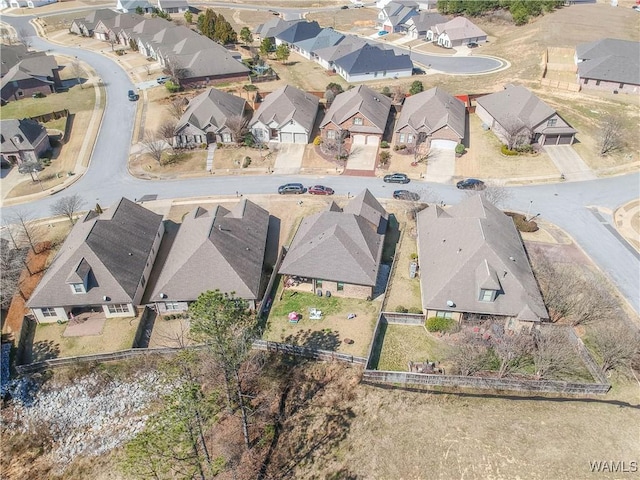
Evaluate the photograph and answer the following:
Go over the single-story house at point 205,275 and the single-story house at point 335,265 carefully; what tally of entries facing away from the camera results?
2

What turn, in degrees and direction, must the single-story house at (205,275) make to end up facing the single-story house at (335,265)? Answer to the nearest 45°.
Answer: approximately 90° to its right

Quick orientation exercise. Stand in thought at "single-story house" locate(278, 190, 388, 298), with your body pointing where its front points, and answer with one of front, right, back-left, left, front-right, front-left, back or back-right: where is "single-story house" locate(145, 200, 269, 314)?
left

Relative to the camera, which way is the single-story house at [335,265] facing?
away from the camera

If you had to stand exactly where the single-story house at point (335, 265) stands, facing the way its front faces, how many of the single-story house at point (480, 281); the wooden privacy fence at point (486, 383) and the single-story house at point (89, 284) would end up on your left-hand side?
1

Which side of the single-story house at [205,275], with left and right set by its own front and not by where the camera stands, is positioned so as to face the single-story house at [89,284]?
left

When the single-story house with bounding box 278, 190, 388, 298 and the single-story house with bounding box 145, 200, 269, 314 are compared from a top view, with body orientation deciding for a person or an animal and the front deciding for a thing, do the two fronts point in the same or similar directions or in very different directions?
same or similar directions

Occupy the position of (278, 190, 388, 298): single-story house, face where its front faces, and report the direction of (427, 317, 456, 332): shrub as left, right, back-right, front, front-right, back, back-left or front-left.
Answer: back-right

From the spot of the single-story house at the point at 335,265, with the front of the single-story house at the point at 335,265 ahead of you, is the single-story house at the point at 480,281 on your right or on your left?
on your right

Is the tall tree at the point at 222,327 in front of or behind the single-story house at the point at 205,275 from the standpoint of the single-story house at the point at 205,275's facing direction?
behind

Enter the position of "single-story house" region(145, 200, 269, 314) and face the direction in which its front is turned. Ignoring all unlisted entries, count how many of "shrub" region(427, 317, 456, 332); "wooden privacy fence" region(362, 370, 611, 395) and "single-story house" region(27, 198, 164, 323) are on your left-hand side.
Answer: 1

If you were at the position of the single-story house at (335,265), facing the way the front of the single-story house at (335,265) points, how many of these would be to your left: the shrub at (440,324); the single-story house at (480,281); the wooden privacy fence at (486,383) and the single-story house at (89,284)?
1

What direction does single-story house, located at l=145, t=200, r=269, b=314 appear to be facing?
away from the camera

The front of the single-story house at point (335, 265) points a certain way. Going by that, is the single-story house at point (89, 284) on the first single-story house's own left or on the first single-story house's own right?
on the first single-story house's own left

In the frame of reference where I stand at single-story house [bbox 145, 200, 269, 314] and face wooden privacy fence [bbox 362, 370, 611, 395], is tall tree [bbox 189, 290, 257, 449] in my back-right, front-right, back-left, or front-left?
front-right

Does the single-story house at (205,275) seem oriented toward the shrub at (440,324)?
no
